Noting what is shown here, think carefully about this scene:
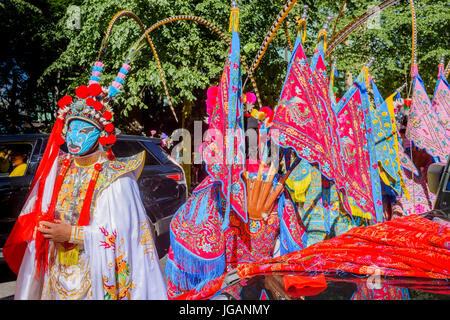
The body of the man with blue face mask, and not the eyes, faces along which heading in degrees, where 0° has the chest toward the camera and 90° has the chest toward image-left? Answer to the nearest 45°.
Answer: approximately 45°

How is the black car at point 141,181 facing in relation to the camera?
to the viewer's left

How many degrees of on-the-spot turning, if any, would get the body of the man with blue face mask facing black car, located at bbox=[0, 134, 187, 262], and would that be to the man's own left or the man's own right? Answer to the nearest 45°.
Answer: approximately 135° to the man's own right

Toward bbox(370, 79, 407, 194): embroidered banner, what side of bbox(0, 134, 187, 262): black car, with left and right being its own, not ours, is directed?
back
